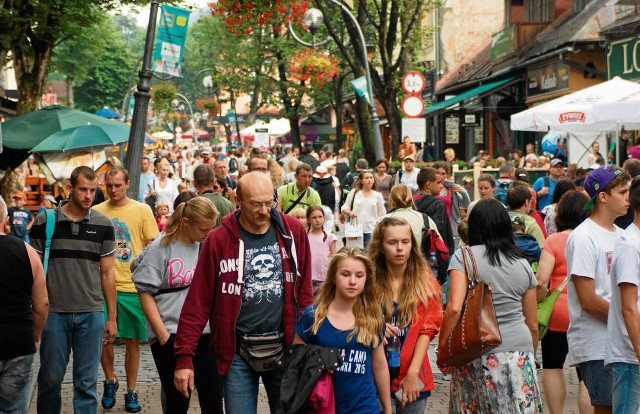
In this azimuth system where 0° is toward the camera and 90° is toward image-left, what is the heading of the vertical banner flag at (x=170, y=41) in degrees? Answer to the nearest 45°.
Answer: approximately 0°

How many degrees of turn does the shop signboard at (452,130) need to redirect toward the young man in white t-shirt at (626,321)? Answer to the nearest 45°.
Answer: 0° — it already faces them

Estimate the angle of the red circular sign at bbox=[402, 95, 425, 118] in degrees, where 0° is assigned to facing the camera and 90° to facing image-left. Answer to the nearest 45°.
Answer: approximately 0°

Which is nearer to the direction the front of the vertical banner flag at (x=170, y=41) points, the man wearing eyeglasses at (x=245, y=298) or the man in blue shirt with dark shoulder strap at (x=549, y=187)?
the man wearing eyeglasses

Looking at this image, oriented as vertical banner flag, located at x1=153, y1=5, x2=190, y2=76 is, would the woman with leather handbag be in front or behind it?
in front
